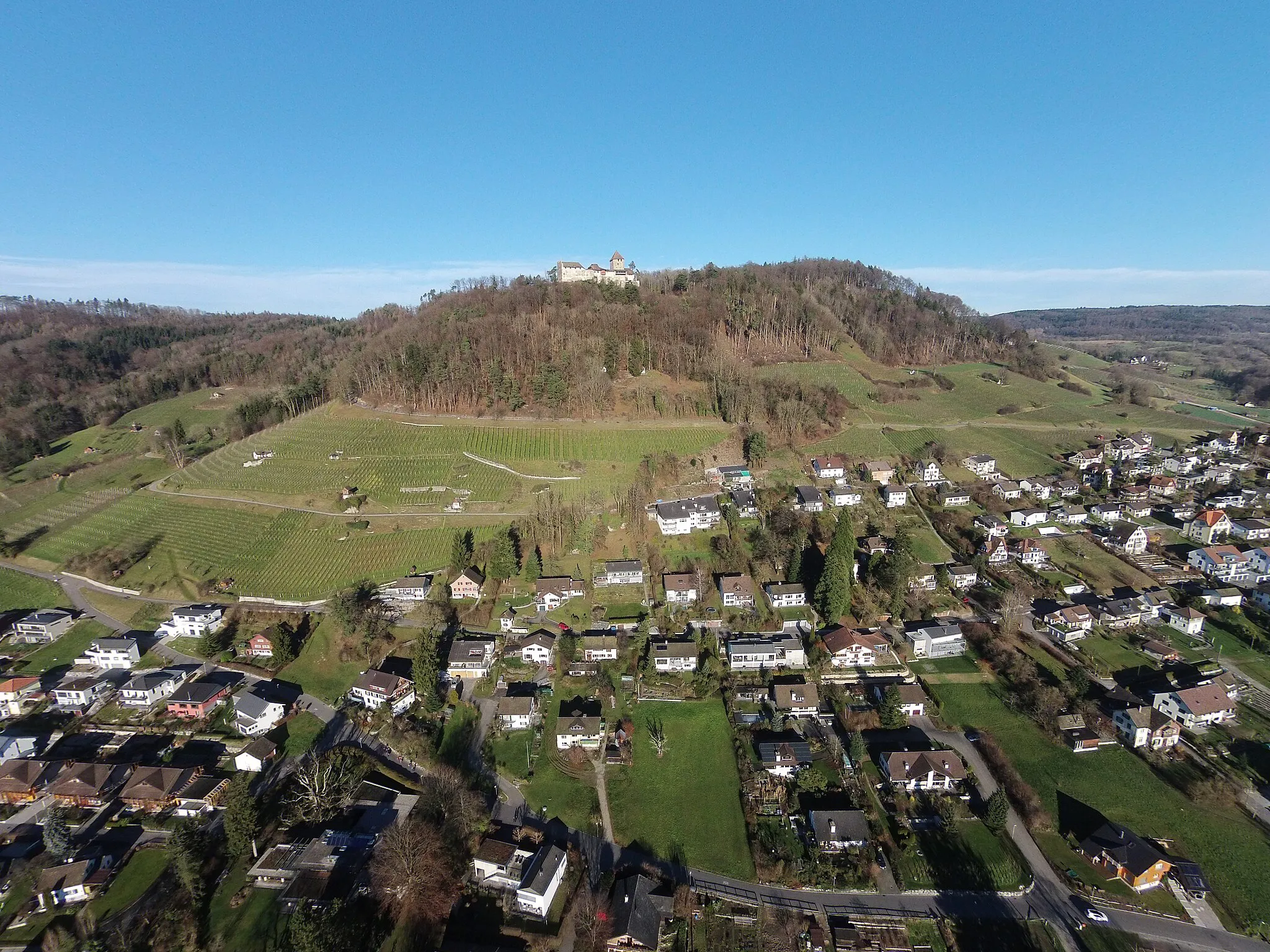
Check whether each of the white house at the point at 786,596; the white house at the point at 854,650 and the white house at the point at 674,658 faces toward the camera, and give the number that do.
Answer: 3

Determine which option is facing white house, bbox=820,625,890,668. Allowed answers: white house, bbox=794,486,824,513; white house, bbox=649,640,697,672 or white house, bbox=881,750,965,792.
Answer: white house, bbox=794,486,824,513

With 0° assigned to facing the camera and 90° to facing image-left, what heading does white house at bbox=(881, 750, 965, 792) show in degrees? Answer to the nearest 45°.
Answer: approximately 0°

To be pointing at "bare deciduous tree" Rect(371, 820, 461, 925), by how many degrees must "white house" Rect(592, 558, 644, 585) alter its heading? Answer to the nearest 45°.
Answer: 0° — it already faces it

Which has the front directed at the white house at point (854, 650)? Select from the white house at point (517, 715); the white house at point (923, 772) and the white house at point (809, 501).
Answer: the white house at point (809, 501)

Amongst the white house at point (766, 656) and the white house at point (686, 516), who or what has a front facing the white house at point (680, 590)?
the white house at point (686, 516)

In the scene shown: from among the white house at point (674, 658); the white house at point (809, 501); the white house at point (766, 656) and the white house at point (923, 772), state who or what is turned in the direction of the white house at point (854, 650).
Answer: the white house at point (809, 501)

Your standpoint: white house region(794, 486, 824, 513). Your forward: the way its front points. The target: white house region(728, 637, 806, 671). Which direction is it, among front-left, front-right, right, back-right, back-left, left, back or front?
front

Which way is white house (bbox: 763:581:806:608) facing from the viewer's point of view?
toward the camera

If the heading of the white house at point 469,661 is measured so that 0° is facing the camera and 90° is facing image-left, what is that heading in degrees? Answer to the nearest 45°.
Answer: approximately 0°

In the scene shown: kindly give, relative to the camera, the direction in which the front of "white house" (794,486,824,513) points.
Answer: facing the viewer

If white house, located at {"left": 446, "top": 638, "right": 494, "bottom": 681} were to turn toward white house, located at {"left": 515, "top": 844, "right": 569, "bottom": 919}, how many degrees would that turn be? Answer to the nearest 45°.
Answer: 0° — it already faces it
